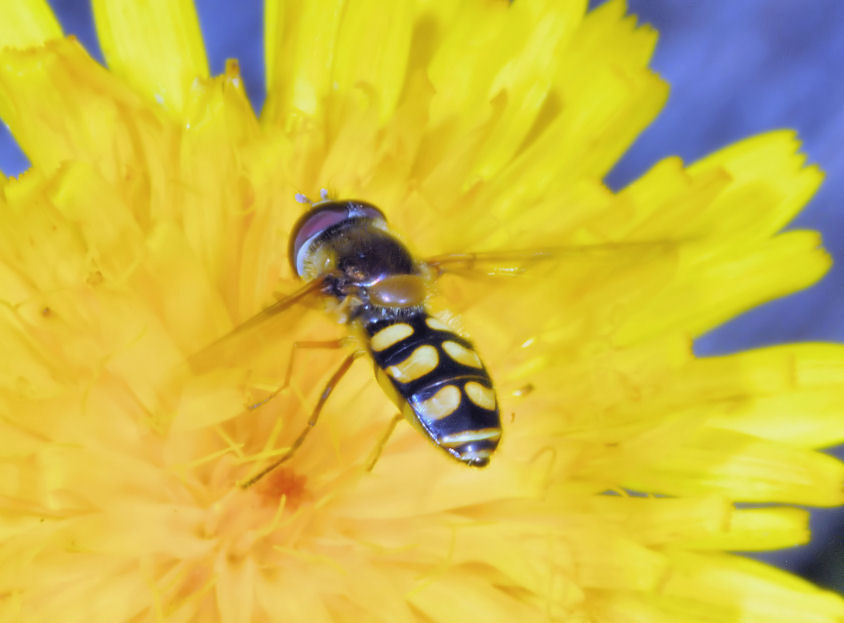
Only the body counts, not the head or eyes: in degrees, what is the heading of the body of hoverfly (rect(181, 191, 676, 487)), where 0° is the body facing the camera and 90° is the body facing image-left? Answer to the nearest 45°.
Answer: approximately 135°
